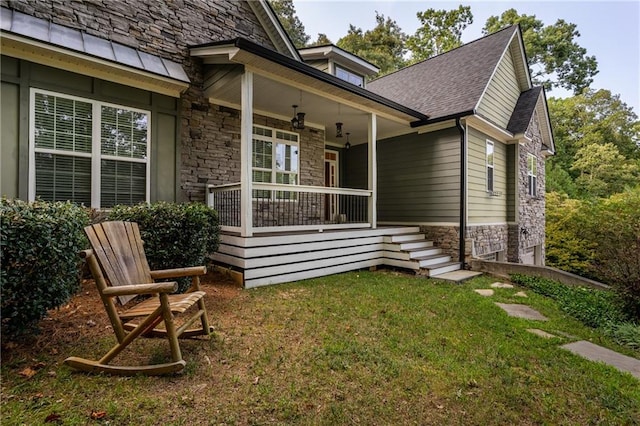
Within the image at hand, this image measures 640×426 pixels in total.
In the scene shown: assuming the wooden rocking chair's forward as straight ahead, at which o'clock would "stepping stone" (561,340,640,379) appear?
The stepping stone is roughly at 11 o'clock from the wooden rocking chair.

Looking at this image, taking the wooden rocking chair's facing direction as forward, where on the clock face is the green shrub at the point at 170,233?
The green shrub is roughly at 8 o'clock from the wooden rocking chair.

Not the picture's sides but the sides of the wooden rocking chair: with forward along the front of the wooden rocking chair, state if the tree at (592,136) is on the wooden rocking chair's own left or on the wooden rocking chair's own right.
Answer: on the wooden rocking chair's own left

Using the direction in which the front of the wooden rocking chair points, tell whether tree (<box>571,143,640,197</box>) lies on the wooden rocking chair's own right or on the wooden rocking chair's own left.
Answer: on the wooden rocking chair's own left

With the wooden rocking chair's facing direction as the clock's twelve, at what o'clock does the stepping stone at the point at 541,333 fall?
The stepping stone is roughly at 11 o'clock from the wooden rocking chair.

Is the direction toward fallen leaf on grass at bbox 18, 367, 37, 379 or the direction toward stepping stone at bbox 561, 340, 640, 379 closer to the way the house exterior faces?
the stepping stone

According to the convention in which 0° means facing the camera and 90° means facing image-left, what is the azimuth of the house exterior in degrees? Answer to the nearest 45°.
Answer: approximately 315°

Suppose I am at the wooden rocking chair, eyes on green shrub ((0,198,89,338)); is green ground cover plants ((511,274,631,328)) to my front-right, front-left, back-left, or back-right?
back-right
